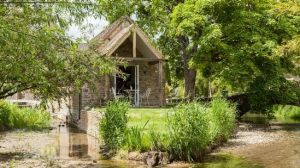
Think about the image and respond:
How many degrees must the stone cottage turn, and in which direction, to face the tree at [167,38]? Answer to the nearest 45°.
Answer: approximately 135° to its left

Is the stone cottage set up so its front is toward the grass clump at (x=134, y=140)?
yes

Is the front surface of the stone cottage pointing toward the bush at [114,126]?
yes

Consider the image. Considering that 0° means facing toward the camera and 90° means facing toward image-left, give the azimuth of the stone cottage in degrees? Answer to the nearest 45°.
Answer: approximately 0°

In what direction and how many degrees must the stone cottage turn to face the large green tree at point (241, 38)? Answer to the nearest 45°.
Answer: approximately 45° to its left

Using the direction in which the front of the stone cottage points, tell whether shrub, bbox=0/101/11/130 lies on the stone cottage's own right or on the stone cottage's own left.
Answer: on the stone cottage's own right

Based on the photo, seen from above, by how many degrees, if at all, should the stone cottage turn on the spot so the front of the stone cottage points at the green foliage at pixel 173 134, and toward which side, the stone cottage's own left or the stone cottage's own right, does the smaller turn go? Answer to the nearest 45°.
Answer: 0° — it already faces it

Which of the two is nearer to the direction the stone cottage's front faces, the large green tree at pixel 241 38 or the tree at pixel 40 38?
the tree

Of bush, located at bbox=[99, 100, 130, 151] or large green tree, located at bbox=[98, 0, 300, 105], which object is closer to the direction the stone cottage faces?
the bush

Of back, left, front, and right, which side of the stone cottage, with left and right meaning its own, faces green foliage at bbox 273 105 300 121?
left

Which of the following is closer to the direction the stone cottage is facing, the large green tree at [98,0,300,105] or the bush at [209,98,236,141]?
the bush

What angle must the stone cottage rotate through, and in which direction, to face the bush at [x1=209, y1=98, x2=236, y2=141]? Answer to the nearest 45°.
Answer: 0° — it already faces it

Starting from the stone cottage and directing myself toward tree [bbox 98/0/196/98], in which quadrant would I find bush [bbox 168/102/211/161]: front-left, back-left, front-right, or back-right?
back-right

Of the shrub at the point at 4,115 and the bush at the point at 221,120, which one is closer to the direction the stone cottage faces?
the bush
